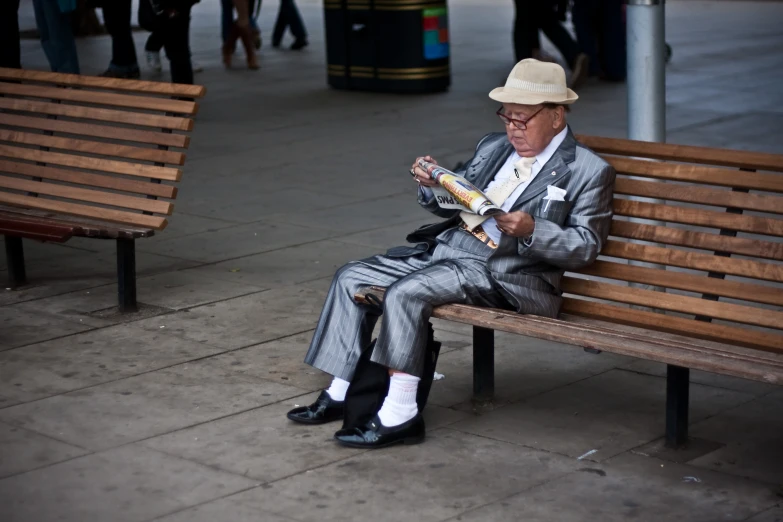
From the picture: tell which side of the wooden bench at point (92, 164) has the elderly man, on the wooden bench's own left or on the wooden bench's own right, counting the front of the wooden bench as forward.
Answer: on the wooden bench's own left

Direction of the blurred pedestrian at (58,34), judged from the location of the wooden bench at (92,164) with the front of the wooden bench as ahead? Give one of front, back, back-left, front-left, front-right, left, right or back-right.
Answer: back-right

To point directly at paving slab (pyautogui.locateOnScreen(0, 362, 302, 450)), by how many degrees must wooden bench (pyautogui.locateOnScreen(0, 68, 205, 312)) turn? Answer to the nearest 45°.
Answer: approximately 45° to its left

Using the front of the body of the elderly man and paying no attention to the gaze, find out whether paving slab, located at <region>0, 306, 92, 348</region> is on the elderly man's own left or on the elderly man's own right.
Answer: on the elderly man's own right

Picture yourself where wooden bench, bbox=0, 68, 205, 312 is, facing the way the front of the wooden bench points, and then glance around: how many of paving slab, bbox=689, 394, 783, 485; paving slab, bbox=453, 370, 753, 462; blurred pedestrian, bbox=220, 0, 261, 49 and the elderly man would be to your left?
3

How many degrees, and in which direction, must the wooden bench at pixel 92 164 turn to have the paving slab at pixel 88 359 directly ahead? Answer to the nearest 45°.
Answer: approximately 45° to its left

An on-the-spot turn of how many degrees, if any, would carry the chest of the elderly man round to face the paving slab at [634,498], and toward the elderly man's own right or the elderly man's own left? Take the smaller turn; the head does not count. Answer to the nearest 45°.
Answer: approximately 90° to the elderly man's own left

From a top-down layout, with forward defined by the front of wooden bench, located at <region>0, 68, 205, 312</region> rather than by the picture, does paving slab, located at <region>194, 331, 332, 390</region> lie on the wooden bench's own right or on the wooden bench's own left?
on the wooden bench's own left

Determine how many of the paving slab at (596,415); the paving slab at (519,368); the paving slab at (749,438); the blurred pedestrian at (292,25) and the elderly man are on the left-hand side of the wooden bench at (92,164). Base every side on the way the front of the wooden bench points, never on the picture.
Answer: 4

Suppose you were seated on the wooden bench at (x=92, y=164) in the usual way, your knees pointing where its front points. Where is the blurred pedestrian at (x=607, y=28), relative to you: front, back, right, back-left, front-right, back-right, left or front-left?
back

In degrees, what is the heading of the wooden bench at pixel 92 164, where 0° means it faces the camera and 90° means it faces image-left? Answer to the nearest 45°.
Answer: approximately 45°

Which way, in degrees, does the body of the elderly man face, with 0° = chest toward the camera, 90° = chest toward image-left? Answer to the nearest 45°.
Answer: approximately 45°

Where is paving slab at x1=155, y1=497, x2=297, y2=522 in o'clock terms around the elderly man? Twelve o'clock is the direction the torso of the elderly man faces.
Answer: The paving slab is roughly at 12 o'clock from the elderly man.
